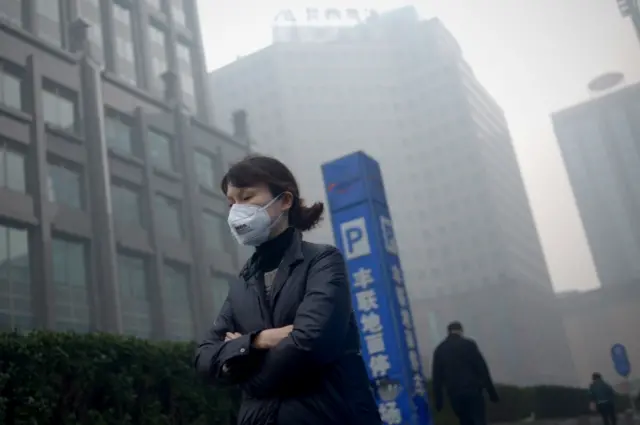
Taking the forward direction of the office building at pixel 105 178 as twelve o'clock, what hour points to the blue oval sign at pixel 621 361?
The blue oval sign is roughly at 11 o'clock from the office building.

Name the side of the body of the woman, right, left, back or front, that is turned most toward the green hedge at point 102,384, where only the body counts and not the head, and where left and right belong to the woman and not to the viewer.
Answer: right

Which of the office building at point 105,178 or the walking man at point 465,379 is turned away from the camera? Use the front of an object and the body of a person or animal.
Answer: the walking man

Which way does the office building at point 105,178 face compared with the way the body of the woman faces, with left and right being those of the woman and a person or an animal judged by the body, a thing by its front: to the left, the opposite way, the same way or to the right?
to the left

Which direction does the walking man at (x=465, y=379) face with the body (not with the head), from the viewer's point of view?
away from the camera

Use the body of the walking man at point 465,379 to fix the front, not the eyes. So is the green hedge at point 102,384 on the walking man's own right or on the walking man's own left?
on the walking man's own left

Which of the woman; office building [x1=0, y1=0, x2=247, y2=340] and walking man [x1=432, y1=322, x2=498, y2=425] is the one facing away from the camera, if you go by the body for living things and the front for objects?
the walking man

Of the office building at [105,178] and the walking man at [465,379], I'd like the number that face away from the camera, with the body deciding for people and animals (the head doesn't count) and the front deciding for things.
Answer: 1

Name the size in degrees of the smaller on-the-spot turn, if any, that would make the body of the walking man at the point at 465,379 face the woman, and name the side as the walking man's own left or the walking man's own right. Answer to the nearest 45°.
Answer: approximately 180°

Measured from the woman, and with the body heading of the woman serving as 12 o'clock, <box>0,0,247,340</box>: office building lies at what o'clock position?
The office building is roughly at 4 o'clock from the woman.
